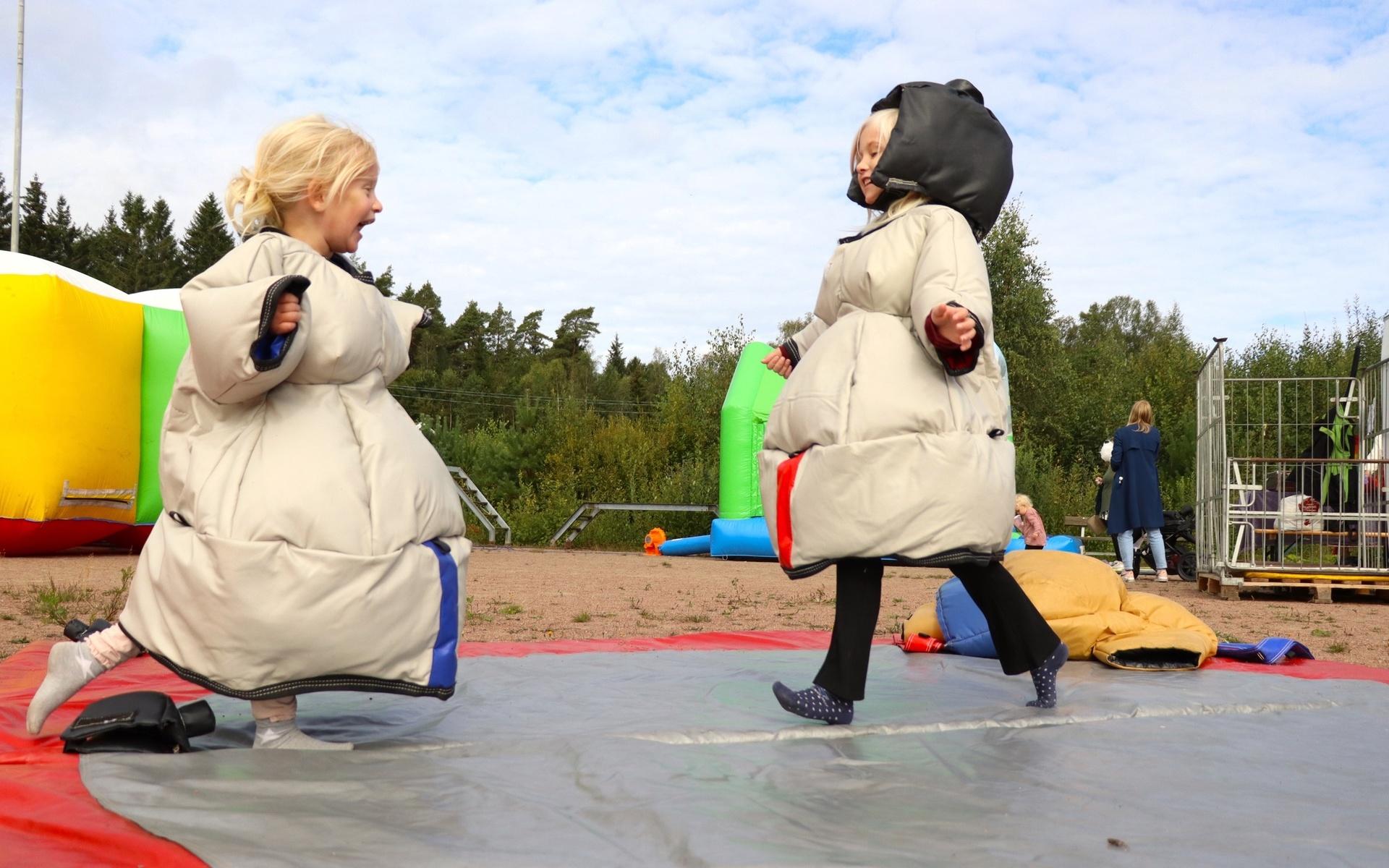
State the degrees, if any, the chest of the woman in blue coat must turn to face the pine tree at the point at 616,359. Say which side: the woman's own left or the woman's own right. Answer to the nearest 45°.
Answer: approximately 45° to the woman's own left

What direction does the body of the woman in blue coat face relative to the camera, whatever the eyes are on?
away from the camera

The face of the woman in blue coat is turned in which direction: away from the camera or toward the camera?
away from the camera

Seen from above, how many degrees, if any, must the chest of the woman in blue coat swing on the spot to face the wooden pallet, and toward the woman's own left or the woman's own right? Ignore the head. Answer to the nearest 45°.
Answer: approximately 135° to the woman's own right

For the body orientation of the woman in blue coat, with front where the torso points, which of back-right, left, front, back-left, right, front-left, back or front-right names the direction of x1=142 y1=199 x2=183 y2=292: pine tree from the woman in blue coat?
front-left

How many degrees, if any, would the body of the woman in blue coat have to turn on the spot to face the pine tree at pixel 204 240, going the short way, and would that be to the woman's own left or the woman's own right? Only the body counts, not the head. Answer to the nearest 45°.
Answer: approximately 45° to the woman's own left

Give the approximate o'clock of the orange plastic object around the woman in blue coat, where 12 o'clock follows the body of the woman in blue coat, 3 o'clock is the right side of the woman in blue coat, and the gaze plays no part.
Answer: The orange plastic object is roughly at 10 o'clock from the woman in blue coat.
